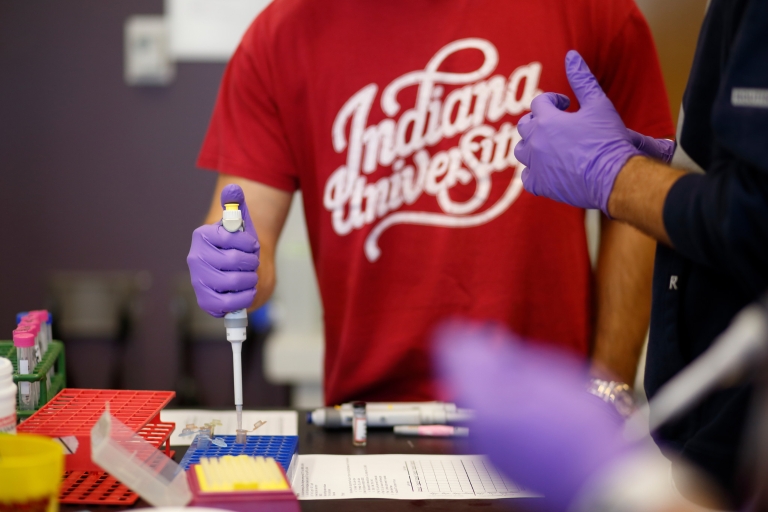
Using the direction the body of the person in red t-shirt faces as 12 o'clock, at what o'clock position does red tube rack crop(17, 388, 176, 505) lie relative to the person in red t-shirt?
The red tube rack is roughly at 1 o'clock from the person in red t-shirt.

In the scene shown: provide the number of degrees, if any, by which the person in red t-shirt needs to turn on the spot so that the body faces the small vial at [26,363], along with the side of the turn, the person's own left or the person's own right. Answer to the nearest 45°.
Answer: approximately 45° to the person's own right

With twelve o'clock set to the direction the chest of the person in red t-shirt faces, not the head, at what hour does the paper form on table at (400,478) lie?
The paper form on table is roughly at 12 o'clock from the person in red t-shirt.

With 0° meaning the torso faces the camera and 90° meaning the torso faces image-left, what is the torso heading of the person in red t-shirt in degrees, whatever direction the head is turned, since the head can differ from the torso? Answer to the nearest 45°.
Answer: approximately 0°

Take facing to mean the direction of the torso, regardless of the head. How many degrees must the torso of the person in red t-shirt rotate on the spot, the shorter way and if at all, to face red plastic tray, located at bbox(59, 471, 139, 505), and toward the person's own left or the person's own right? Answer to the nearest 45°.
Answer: approximately 45° to the person's own right
